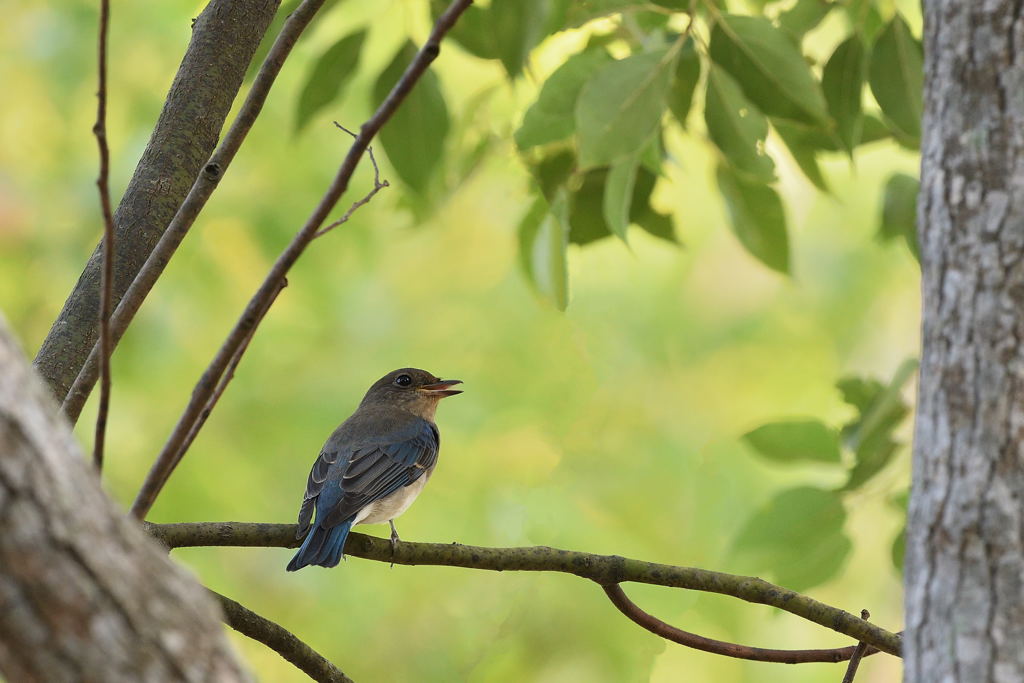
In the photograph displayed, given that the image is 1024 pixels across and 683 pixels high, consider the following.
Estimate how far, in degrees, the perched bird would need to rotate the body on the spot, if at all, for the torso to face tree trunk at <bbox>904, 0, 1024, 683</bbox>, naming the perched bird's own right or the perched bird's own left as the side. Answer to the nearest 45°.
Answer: approximately 45° to the perched bird's own right

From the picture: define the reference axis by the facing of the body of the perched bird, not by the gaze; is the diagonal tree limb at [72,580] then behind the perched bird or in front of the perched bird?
behind

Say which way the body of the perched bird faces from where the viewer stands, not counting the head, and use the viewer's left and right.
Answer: facing away from the viewer and to the right of the viewer

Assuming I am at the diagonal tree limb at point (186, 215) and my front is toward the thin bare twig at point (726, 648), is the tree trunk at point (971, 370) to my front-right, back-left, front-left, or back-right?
front-right
